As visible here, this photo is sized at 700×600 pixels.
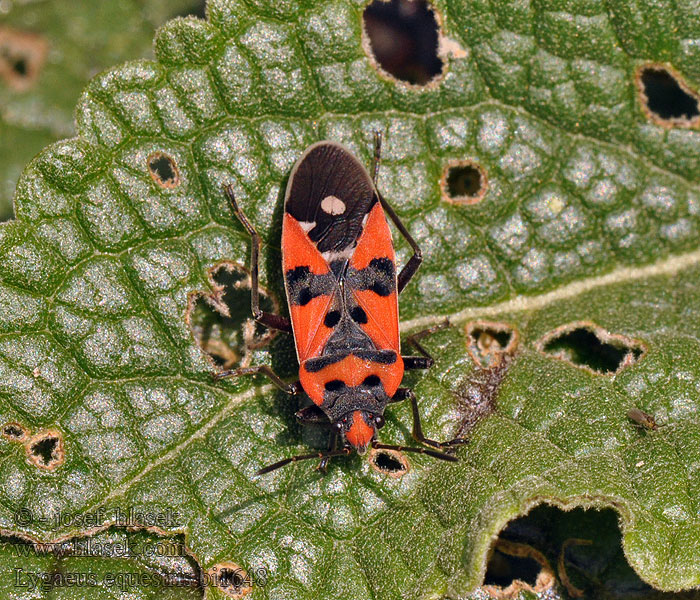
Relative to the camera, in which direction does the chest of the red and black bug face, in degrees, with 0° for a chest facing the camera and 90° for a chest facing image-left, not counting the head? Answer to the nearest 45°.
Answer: approximately 0°
